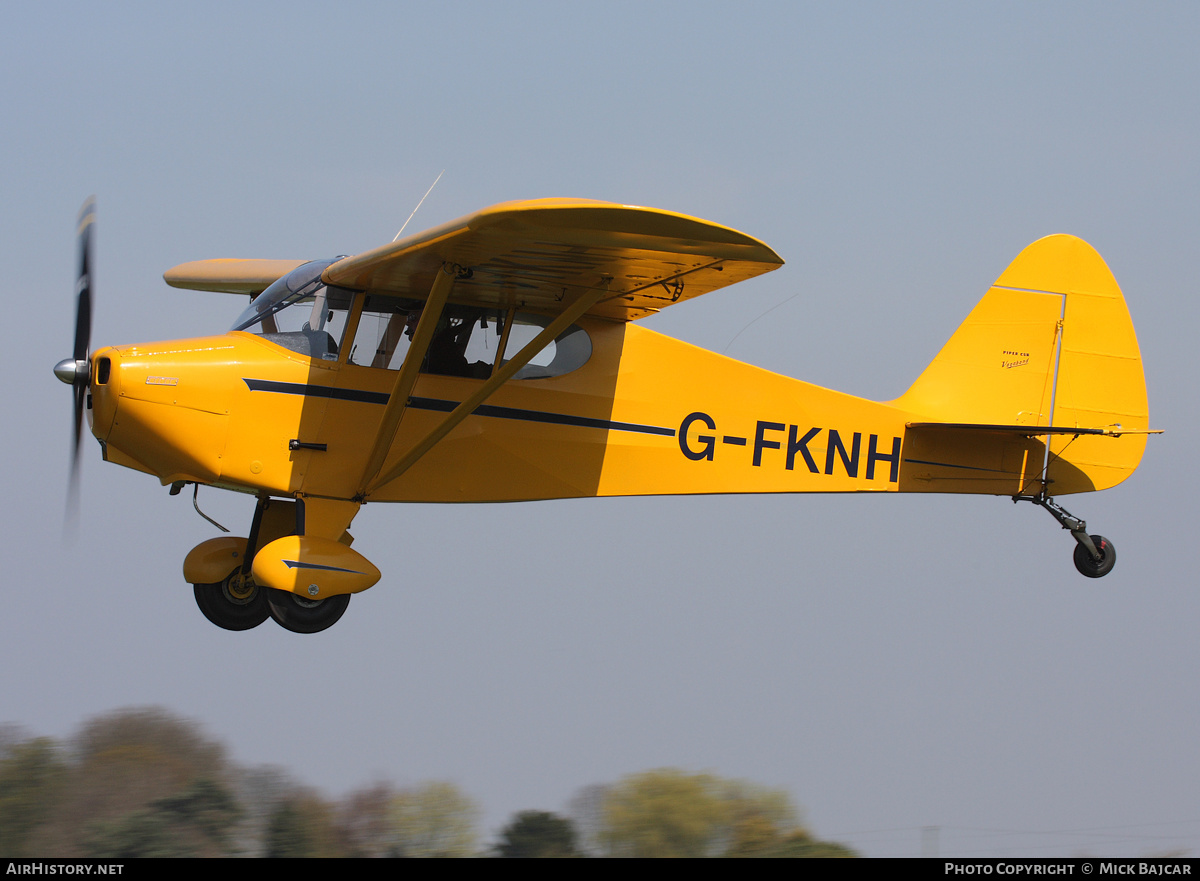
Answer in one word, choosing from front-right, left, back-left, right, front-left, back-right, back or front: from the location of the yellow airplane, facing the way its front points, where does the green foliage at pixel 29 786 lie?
front-right

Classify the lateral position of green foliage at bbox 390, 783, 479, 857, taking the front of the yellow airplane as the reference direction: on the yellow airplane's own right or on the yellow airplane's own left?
on the yellow airplane's own right

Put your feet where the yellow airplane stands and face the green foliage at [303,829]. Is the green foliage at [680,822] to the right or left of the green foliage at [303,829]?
right

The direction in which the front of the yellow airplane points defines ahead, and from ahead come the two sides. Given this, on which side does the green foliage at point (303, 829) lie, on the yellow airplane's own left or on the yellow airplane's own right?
on the yellow airplane's own right

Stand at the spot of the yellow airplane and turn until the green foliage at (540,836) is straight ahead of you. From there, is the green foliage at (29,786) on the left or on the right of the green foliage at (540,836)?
left

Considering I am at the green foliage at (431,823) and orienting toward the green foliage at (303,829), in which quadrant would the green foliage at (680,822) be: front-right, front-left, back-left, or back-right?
back-right

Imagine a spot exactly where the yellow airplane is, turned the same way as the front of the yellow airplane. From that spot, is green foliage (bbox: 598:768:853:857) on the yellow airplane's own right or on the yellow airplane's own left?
on the yellow airplane's own right

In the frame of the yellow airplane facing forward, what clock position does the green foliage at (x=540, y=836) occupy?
The green foliage is roughly at 3 o'clock from the yellow airplane.

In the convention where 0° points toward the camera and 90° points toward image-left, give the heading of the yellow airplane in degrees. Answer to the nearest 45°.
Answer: approximately 90°
